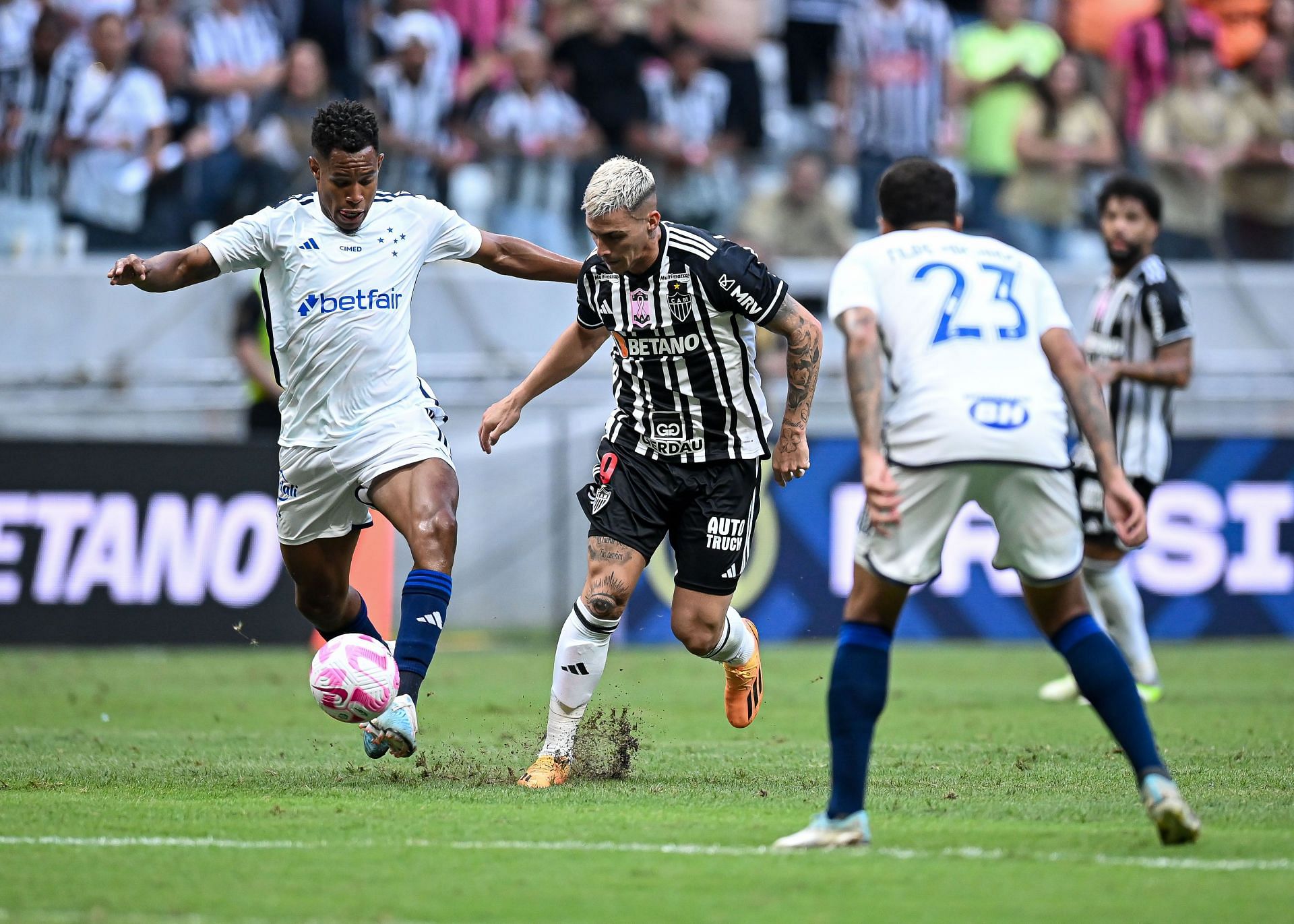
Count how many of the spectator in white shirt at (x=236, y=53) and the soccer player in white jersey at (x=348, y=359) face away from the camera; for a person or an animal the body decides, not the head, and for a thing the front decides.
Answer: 0

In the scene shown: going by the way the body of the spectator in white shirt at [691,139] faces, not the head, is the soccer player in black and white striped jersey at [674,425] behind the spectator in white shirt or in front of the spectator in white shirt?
in front

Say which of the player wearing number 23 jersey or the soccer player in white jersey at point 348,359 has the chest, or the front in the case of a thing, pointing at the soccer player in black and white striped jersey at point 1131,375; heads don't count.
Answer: the player wearing number 23 jersey

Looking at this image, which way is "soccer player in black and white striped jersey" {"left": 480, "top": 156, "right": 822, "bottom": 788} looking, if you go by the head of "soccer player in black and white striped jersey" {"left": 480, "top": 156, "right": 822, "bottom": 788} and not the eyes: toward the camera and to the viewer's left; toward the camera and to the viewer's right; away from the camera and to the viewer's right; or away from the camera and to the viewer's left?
toward the camera and to the viewer's left

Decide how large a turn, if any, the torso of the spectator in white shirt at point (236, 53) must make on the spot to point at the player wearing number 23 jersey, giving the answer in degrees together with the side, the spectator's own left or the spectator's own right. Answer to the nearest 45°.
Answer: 0° — they already face them

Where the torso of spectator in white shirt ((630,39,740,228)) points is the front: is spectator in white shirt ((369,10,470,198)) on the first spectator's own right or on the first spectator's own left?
on the first spectator's own right

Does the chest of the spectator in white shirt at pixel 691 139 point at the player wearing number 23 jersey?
yes

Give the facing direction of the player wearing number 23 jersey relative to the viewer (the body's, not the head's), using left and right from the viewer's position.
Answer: facing away from the viewer
